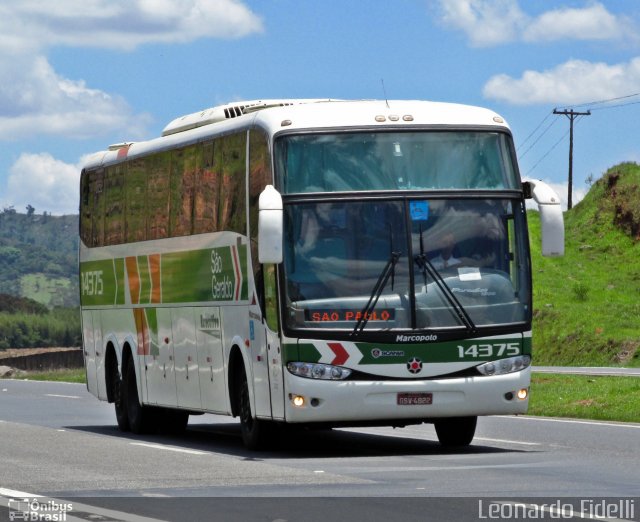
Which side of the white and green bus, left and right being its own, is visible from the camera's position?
front
